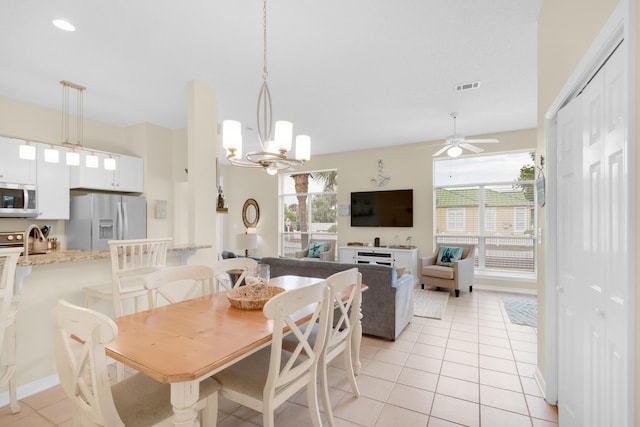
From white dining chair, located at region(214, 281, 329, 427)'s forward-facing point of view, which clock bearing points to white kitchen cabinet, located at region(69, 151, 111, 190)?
The white kitchen cabinet is roughly at 12 o'clock from the white dining chair.

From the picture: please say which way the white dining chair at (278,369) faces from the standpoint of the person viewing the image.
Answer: facing away from the viewer and to the left of the viewer

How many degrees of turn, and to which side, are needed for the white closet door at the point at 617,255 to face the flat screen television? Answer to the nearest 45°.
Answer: approximately 45° to its right

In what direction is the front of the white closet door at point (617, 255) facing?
to the viewer's left

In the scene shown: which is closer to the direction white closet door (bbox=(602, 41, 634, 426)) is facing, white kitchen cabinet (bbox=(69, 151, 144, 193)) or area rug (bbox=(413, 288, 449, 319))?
the white kitchen cabinet

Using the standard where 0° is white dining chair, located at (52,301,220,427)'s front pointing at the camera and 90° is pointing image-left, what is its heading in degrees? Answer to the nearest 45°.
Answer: approximately 225°

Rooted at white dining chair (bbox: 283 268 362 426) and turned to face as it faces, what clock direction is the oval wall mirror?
The oval wall mirror is roughly at 1 o'clock from the white dining chair.

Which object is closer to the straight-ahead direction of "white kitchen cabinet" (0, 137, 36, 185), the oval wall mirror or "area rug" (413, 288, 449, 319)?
the area rug

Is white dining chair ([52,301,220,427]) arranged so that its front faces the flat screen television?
yes
